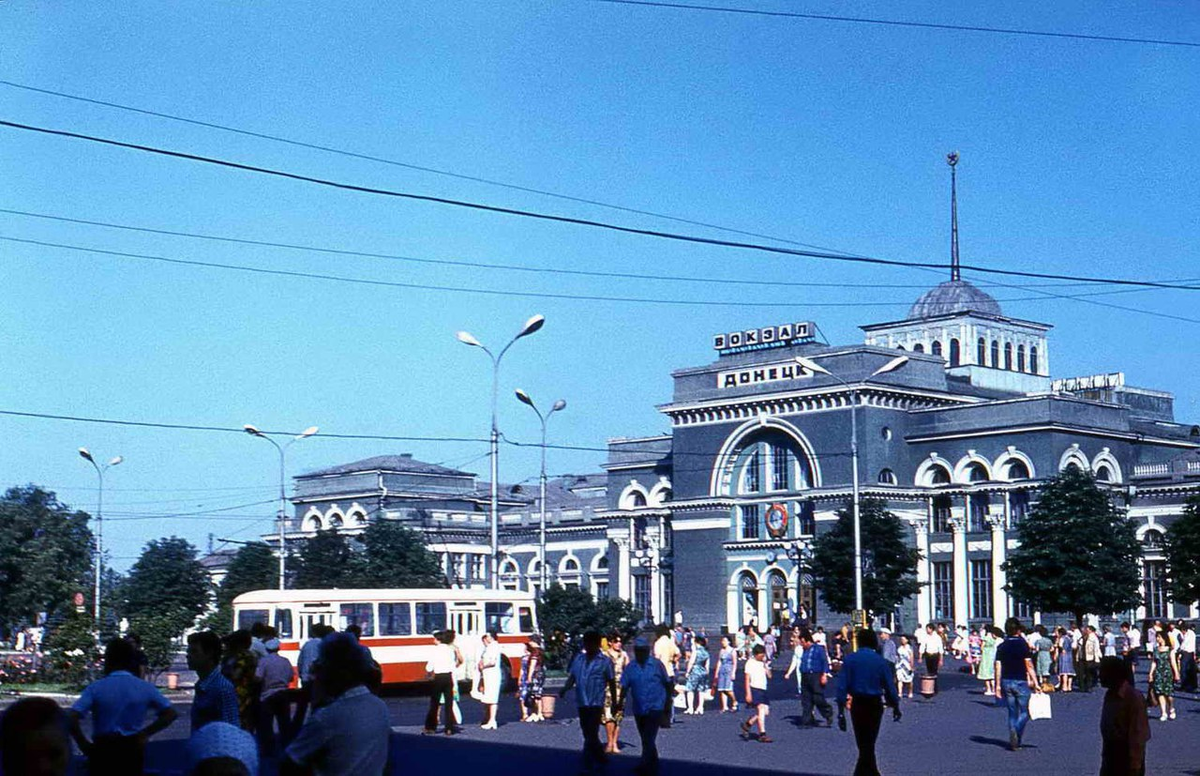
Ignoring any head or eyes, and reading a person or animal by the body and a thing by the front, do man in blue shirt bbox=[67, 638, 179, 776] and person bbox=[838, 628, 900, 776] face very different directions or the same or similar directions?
same or similar directions

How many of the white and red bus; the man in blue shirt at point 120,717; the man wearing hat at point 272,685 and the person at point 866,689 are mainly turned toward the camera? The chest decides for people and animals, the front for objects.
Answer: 0

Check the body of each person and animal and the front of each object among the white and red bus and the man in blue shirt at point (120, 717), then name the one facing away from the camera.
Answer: the man in blue shirt

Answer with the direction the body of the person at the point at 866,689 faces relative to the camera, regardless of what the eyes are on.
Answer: away from the camera

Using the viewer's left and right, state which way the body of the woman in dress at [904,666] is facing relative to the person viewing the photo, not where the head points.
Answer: facing the viewer

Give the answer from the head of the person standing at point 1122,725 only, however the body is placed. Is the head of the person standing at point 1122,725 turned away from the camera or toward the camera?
away from the camera

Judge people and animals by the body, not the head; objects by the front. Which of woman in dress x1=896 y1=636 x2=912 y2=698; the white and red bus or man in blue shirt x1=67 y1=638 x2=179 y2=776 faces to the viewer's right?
the white and red bus

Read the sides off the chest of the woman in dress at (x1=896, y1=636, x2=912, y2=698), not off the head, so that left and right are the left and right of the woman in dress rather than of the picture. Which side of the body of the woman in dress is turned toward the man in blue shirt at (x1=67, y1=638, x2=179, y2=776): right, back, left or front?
front

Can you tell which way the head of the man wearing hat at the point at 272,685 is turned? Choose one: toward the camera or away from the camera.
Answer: away from the camera

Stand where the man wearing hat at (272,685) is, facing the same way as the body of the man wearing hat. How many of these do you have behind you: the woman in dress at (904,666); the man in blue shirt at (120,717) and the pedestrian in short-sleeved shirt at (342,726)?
2

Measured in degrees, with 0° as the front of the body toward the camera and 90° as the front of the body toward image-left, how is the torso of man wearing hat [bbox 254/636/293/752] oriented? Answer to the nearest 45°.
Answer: approximately 180°

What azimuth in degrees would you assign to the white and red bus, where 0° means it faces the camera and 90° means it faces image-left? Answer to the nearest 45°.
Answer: approximately 270°

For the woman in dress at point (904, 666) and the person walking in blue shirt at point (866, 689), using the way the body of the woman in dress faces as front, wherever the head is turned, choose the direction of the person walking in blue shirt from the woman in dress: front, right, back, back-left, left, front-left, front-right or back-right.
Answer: front
